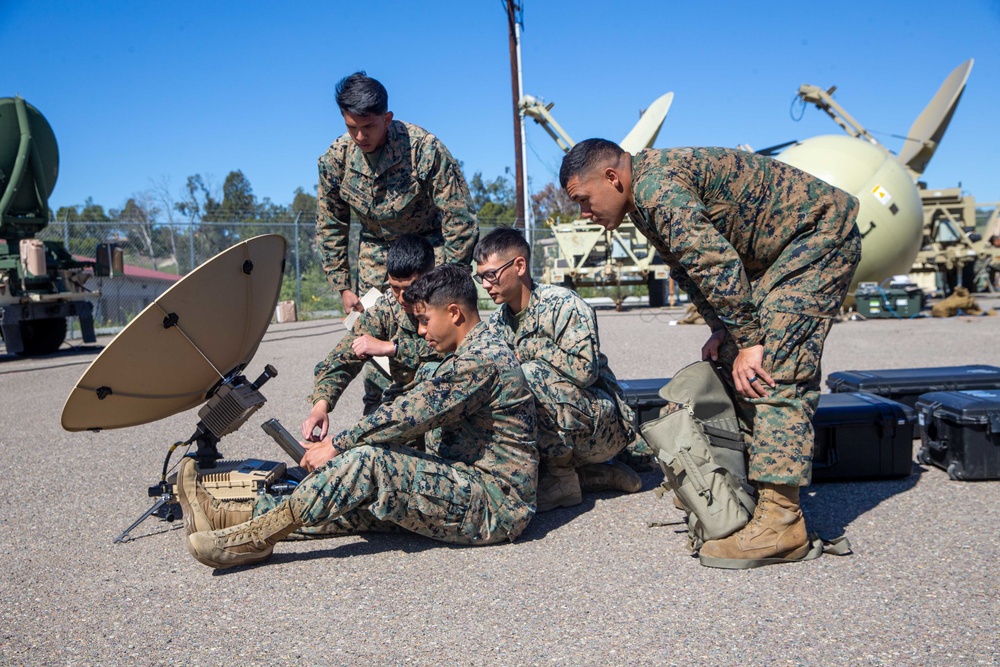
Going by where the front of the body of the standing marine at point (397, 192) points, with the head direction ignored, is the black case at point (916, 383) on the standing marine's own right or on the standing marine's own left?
on the standing marine's own left

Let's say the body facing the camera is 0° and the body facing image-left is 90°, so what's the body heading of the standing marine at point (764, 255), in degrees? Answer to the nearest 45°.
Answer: approximately 90°

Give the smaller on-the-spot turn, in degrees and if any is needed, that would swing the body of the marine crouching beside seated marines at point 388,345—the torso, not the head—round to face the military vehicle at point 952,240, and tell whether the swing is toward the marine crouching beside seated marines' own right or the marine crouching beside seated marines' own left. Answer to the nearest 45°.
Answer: approximately 180°

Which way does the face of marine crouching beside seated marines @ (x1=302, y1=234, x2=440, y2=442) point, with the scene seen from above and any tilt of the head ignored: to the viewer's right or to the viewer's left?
to the viewer's left

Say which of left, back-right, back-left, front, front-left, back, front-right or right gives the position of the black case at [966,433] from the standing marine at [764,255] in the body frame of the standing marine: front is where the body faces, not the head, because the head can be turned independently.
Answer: back-right

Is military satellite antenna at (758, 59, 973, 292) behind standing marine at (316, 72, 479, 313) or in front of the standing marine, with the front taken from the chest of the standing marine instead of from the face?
behind

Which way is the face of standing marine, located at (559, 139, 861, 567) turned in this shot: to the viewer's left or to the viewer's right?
to the viewer's left
